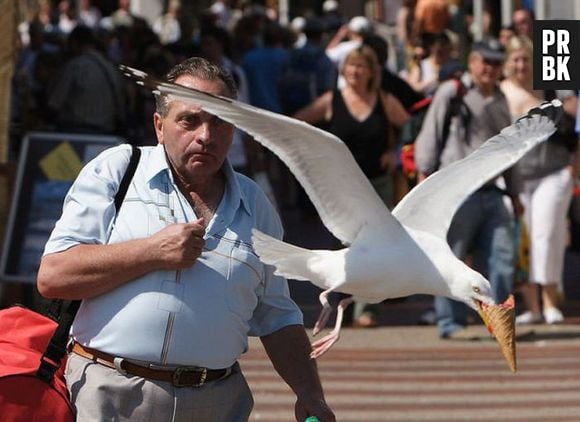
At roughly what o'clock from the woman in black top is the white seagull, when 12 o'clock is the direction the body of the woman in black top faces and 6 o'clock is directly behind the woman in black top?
The white seagull is roughly at 12 o'clock from the woman in black top.

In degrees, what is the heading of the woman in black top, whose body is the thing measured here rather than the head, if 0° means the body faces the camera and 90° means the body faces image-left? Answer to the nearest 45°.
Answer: approximately 0°

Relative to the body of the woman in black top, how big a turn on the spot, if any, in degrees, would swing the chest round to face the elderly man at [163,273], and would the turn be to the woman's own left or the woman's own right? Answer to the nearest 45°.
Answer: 0° — they already face them

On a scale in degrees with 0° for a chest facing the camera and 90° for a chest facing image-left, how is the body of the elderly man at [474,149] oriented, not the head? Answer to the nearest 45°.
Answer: approximately 315°

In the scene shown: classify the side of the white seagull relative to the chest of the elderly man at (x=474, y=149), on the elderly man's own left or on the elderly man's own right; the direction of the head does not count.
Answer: on the elderly man's own right

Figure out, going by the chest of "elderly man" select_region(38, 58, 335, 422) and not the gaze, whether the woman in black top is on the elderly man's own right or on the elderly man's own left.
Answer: on the elderly man's own left
